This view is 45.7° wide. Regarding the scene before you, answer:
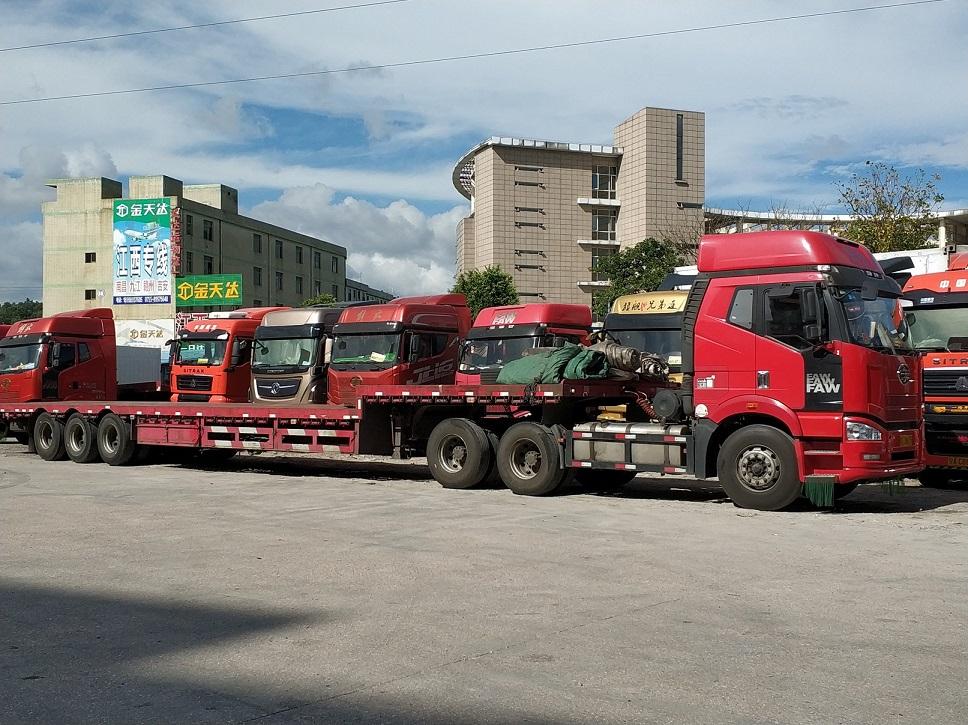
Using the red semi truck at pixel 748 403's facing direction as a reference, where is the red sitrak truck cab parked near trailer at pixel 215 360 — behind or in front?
behind

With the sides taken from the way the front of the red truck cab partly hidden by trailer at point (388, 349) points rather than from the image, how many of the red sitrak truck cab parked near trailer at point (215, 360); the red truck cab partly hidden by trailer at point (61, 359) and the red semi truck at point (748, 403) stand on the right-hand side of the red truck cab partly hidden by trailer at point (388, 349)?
2

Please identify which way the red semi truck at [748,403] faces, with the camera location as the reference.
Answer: facing the viewer and to the right of the viewer

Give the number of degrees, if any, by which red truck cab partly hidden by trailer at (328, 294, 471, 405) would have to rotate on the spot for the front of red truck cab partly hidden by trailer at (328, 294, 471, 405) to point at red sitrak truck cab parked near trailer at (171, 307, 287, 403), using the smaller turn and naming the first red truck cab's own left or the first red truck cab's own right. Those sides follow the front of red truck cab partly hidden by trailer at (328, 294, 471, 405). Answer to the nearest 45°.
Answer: approximately 90° to the first red truck cab's own right

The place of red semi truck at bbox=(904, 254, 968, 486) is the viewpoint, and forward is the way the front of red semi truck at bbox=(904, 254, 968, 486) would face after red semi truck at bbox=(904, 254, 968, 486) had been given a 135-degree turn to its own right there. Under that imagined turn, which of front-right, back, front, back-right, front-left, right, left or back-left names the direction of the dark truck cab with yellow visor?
front-left

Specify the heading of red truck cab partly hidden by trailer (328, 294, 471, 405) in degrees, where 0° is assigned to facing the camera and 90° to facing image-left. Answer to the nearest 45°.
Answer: approximately 45°

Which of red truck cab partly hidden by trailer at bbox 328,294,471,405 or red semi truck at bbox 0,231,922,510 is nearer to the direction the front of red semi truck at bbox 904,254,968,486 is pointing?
the red semi truck

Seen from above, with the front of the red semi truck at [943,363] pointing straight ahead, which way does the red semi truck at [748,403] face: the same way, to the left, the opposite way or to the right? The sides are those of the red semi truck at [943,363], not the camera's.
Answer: to the left

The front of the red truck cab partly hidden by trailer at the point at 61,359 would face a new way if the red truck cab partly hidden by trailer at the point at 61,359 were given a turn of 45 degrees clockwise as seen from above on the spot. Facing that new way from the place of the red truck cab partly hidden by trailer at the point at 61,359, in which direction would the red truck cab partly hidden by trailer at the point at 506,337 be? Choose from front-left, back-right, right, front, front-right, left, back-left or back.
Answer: back-left

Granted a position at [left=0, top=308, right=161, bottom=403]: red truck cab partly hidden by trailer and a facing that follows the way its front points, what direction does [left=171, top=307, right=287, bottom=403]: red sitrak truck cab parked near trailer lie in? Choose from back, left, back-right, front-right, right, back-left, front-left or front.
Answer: left

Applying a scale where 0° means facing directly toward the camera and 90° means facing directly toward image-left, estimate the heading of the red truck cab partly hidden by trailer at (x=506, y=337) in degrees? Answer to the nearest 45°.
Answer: approximately 45°

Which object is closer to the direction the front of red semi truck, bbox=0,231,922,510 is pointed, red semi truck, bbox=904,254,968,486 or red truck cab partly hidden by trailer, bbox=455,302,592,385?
the red semi truck
